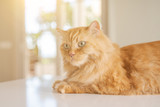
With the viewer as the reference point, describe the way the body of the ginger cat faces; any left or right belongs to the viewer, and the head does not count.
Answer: facing to the left of the viewer
